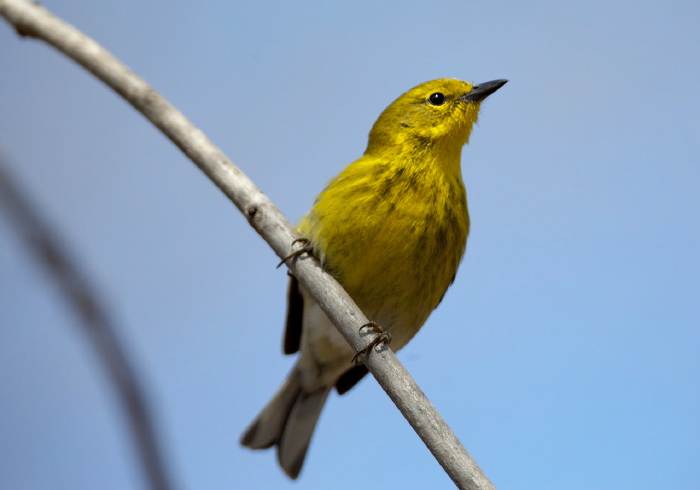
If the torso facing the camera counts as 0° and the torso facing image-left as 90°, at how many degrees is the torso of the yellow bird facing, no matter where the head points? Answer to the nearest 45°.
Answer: approximately 315°
